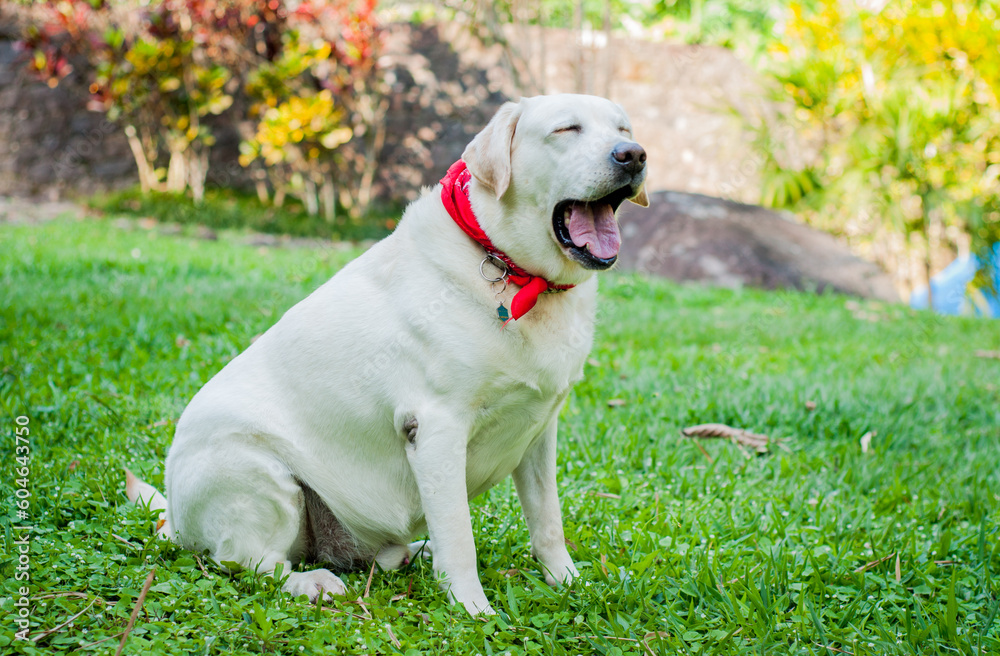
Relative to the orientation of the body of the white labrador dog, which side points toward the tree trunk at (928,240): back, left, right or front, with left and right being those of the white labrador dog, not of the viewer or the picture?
left

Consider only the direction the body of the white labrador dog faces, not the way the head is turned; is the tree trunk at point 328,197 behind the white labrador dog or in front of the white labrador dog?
behind

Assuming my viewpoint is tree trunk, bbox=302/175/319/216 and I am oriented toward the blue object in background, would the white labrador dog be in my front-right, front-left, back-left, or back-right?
front-right

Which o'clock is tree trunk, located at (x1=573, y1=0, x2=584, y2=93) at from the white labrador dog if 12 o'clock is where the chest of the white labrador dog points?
The tree trunk is roughly at 8 o'clock from the white labrador dog.

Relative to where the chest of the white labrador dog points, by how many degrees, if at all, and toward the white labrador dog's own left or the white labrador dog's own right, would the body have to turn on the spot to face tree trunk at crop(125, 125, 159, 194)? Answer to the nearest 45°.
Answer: approximately 135° to the white labrador dog's own left

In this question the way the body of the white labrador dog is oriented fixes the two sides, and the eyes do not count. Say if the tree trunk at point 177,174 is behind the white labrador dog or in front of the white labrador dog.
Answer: behind

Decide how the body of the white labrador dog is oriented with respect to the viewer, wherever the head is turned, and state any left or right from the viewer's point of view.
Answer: facing the viewer and to the right of the viewer

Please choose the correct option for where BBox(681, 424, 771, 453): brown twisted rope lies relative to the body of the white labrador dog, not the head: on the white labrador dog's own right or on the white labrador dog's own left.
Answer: on the white labrador dog's own left
